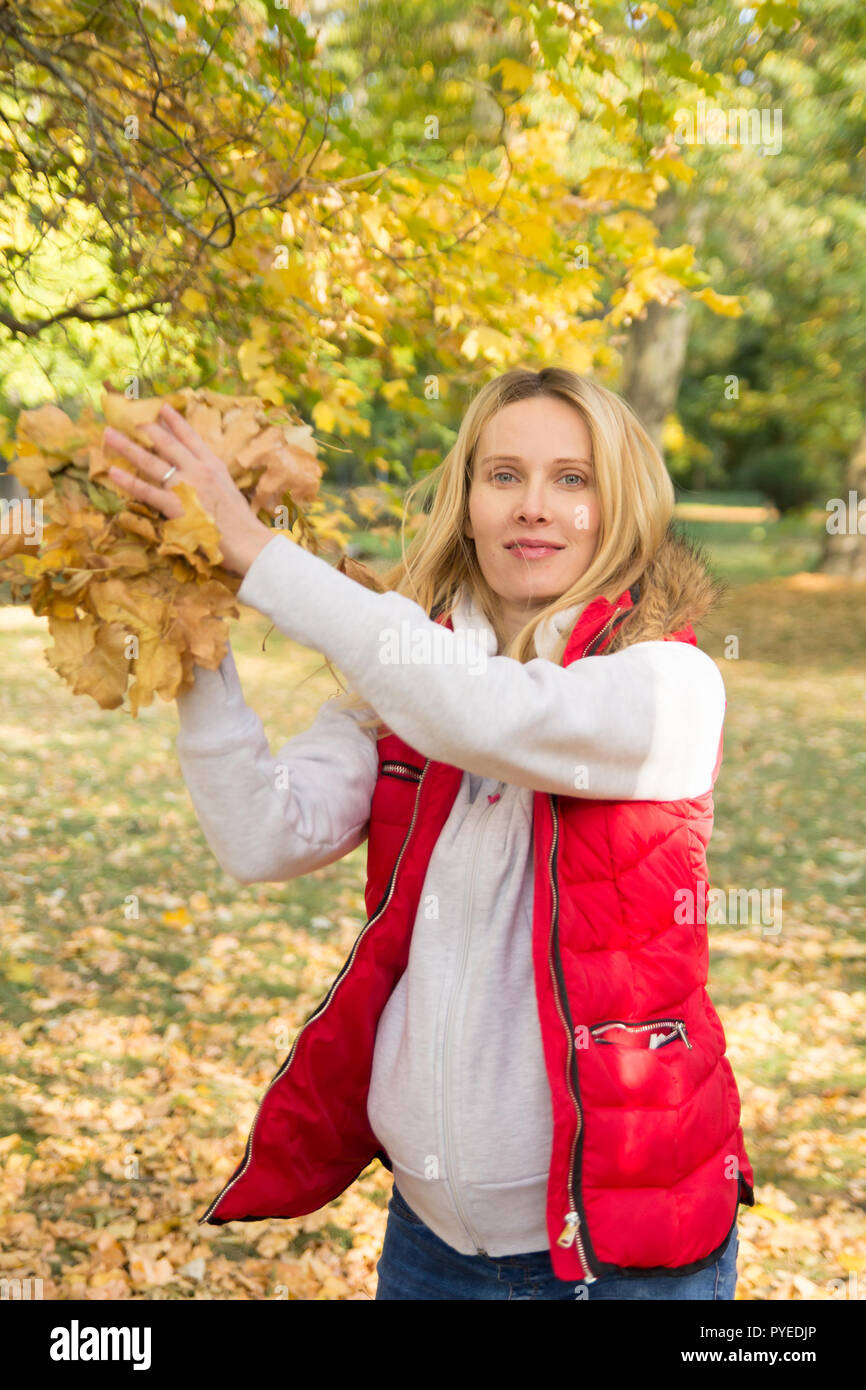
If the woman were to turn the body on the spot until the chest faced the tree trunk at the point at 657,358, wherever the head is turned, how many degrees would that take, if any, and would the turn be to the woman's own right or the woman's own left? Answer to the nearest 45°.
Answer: approximately 135° to the woman's own right

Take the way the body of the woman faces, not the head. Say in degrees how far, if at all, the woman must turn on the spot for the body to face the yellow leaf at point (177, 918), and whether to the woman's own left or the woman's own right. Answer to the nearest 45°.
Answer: approximately 135° to the woman's own right

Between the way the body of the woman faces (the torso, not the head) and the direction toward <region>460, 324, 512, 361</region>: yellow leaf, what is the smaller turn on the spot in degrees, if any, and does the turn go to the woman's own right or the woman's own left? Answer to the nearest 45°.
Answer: approximately 135° to the woman's own right

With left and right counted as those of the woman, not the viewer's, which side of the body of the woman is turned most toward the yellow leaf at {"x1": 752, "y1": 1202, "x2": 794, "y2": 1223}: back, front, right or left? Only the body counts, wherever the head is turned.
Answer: back

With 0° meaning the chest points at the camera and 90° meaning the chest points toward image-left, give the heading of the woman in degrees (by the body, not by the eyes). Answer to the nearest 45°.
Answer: approximately 45°
